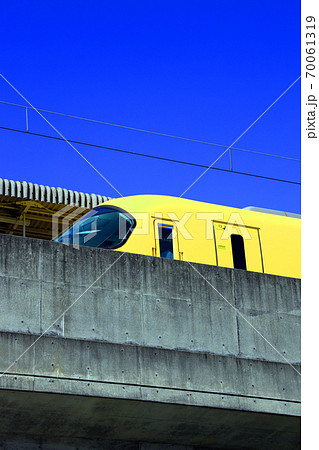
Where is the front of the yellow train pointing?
to the viewer's left
